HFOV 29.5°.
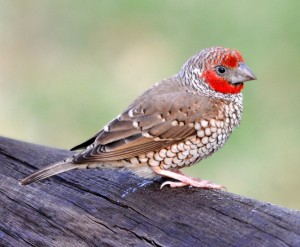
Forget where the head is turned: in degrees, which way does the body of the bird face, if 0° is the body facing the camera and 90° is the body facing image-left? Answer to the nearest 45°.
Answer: approximately 270°
